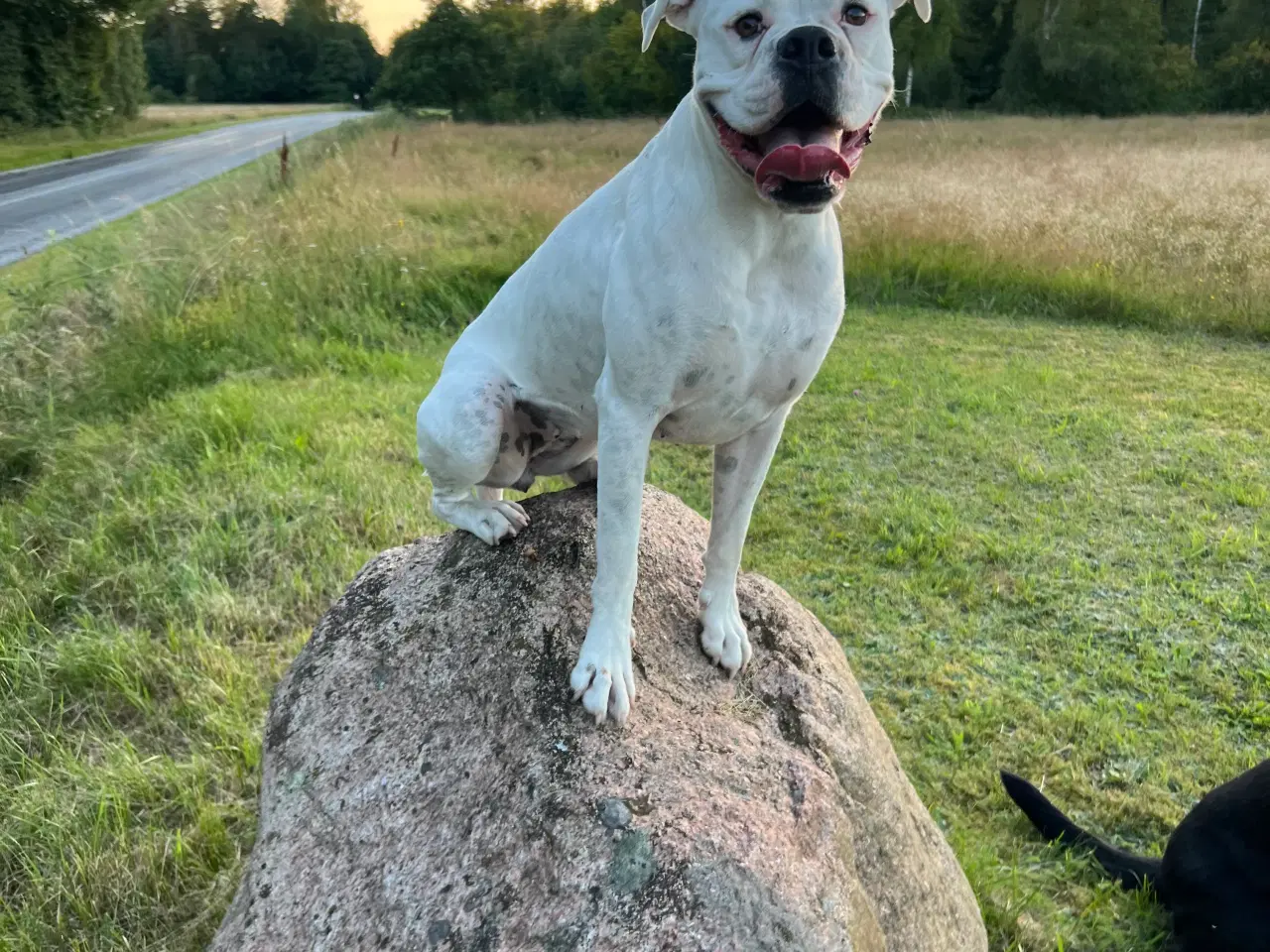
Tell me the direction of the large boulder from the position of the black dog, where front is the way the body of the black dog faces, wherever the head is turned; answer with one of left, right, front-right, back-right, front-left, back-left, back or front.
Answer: back-right

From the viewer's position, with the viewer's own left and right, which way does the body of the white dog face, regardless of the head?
facing the viewer and to the right of the viewer

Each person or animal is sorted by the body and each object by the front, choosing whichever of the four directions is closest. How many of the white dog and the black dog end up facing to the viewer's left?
0

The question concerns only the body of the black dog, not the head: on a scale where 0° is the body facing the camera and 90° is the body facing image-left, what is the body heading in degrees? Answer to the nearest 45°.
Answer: approximately 270°
